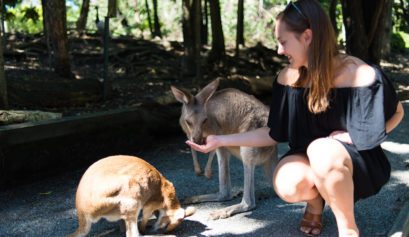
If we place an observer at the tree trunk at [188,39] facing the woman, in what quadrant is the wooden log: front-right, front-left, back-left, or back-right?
front-right

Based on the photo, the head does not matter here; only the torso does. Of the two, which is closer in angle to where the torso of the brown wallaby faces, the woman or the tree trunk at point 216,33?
the woman

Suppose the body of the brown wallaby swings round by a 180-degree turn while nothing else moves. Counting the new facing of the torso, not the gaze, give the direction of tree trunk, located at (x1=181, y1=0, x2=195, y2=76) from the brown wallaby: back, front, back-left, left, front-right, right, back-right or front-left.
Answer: right

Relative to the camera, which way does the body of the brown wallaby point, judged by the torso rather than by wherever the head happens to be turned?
to the viewer's right

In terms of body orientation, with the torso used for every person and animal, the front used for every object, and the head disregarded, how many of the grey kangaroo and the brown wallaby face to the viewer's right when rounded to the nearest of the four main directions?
1

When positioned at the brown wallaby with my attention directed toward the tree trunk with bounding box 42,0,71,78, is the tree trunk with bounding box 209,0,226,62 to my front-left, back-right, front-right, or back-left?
front-right

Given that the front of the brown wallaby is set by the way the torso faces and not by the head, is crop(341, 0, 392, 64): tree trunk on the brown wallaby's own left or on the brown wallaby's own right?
on the brown wallaby's own left

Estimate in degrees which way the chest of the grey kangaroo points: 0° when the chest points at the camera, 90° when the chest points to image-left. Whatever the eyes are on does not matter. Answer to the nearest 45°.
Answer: approximately 45°

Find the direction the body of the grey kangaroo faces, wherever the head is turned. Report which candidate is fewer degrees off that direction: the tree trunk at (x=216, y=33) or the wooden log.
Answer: the wooden log

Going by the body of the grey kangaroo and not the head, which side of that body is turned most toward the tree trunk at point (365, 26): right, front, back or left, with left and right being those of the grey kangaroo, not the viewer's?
back

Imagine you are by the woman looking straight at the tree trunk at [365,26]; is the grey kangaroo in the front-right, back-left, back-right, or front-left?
front-left

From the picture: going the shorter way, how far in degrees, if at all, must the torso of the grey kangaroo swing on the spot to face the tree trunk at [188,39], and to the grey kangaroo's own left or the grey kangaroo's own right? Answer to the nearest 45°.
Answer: approximately 135° to the grey kangaroo's own right

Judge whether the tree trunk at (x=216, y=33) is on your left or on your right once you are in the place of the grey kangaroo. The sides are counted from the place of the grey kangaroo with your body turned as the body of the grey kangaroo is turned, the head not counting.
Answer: on your right

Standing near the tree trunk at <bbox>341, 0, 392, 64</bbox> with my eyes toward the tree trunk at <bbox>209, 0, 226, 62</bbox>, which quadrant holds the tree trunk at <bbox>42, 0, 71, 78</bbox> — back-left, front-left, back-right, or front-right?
front-left

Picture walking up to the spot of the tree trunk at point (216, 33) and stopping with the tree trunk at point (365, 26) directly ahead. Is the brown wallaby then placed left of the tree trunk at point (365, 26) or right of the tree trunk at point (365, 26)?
right

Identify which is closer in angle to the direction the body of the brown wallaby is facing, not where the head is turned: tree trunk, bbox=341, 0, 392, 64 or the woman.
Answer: the woman

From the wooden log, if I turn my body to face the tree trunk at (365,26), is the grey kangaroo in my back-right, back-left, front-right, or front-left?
front-right

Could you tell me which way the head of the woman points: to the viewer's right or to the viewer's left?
to the viewer's left
